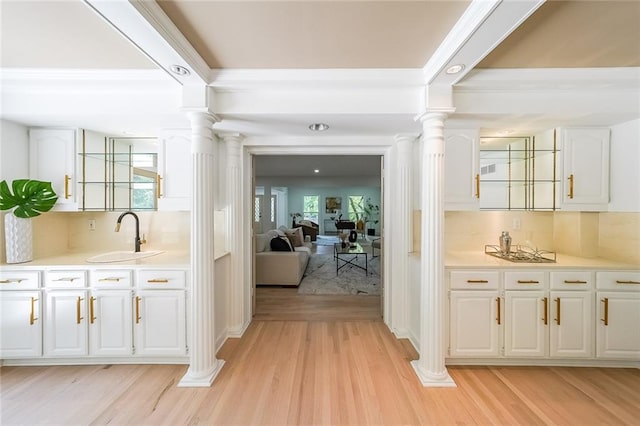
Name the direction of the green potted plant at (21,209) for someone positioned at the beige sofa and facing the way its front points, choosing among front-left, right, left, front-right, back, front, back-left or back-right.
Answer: back-right

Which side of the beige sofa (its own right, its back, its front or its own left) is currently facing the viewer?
right

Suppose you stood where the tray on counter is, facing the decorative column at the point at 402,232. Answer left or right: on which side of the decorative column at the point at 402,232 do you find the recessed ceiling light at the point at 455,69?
left

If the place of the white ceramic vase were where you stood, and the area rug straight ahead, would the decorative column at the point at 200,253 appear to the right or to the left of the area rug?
right

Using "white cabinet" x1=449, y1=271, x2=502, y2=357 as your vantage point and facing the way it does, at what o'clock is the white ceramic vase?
The white ceramic vase is roughly at 2 o'clock from the white cabinet.

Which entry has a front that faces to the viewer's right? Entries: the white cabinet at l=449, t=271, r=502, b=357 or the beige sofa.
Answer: the beige sofa

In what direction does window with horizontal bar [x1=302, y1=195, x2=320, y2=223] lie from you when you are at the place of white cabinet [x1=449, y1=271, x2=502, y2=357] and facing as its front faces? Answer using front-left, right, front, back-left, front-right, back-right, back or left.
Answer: back-right

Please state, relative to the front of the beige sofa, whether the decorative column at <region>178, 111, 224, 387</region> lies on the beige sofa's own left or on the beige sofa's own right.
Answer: on the beige sofa's own right

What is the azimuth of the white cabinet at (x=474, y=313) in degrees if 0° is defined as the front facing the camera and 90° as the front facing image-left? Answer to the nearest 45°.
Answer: approximately 0°

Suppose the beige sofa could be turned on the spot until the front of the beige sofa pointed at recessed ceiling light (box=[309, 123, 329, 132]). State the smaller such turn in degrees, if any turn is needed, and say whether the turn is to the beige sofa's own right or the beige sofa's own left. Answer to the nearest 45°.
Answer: approximately 90° to the beige sofa's own right

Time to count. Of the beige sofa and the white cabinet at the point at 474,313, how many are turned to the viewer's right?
1

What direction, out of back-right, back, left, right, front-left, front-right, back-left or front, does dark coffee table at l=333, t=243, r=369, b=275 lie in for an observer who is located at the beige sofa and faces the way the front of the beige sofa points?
front-left

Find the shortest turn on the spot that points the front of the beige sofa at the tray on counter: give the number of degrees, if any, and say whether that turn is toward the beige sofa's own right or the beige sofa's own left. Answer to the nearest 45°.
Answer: approximately 45° to the beige sofa's own right
